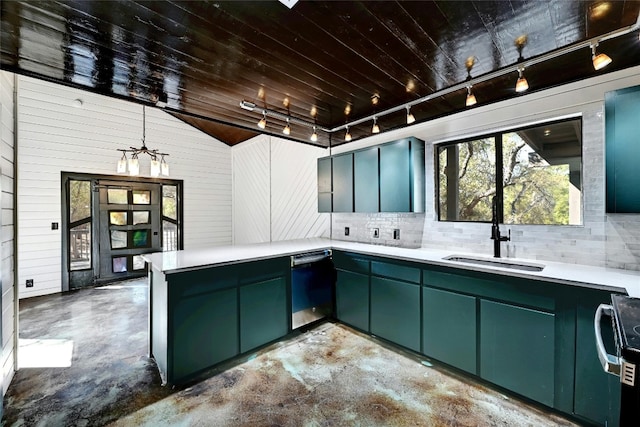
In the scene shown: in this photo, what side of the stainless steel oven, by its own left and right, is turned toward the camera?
left

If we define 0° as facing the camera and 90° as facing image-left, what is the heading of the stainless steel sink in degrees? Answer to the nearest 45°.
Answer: approximately 45°

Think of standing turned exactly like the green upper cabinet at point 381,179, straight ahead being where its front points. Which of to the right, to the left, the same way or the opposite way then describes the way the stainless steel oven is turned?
to the right

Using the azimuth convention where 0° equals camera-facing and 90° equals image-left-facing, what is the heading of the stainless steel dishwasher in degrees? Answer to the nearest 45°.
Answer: approximately 315°

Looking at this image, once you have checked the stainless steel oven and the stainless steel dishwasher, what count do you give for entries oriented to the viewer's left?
1

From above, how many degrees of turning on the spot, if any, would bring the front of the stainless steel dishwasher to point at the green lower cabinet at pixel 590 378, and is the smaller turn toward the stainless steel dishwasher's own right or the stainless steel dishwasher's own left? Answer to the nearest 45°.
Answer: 0° — it already faces it

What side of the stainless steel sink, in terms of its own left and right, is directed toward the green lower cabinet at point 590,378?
left

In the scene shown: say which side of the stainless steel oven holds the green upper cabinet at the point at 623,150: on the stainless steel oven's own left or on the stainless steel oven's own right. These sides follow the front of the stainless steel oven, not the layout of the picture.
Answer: on the stainless steel oven's own right
